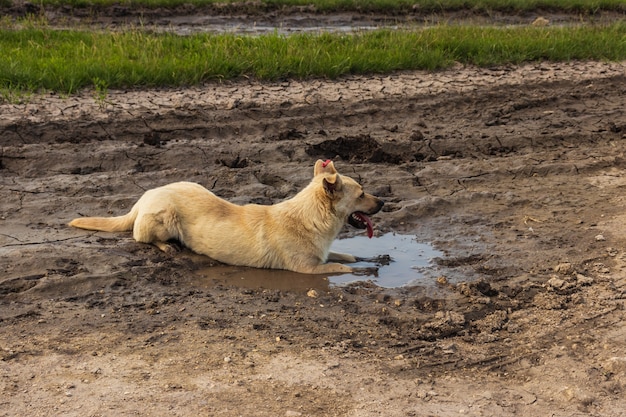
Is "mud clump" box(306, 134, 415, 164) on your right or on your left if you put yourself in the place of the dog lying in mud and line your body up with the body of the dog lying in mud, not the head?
on your left

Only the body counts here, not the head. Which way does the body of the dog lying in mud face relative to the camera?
to the viewer's right

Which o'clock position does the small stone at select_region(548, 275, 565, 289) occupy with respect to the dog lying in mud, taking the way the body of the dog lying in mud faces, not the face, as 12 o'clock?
The small stone is roughly at 1 o'clock from the dog lying in mud.

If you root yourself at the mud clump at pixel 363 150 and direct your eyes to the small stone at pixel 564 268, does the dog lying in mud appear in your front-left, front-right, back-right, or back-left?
front-right

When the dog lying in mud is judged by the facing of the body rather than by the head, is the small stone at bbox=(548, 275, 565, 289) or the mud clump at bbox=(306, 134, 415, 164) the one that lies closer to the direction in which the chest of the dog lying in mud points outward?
the small stone

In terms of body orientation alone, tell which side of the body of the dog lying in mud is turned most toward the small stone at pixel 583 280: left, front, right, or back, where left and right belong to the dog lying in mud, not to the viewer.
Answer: front

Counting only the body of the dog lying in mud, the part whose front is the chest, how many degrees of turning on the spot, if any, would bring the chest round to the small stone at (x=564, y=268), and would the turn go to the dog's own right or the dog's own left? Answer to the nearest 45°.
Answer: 0° — it already faces it

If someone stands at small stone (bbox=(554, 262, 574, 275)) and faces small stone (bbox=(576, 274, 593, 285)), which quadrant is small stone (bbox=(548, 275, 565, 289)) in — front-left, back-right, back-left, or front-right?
front-right
